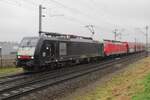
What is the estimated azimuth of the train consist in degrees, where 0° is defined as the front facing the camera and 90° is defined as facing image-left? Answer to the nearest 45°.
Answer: approximately 45°
